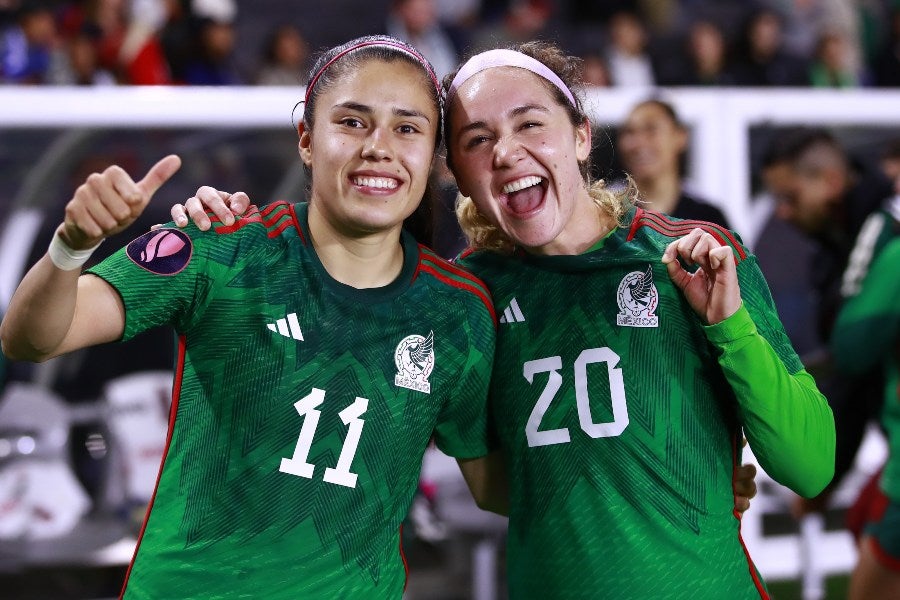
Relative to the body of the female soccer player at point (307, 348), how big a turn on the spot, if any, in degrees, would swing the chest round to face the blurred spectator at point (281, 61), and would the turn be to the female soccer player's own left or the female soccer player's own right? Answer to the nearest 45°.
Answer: approximately 180°

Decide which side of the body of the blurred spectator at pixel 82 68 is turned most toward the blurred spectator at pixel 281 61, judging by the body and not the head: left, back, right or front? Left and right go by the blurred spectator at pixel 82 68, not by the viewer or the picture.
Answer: left

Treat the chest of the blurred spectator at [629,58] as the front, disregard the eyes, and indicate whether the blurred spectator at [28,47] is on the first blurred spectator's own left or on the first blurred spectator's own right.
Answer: on the first blurred spectator's own right

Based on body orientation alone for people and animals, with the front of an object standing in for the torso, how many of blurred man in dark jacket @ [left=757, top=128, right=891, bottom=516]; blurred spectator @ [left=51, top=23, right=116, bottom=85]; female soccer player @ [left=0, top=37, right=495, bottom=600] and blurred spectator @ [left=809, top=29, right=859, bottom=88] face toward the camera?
3

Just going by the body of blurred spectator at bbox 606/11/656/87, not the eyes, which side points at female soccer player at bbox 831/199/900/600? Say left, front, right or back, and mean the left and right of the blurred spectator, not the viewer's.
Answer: front

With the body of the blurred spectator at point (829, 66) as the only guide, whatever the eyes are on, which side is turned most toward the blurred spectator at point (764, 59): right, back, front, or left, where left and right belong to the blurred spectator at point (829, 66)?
right

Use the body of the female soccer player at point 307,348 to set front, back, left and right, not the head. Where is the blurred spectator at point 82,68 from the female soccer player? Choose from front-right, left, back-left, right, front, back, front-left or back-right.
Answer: back

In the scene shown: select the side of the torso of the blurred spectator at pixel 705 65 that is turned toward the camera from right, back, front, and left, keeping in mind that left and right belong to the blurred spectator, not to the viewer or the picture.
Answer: front

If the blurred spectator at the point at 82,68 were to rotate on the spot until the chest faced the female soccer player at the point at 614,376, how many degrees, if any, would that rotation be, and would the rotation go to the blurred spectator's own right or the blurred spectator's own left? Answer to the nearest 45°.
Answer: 0° — they already face them

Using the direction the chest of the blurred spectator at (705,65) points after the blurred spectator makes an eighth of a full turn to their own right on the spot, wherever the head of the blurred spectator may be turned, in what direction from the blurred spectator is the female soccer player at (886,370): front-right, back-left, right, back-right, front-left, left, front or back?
front-left

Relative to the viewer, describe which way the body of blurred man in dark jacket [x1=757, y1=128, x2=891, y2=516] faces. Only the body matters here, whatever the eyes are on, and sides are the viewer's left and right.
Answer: facing to the left of the viewer

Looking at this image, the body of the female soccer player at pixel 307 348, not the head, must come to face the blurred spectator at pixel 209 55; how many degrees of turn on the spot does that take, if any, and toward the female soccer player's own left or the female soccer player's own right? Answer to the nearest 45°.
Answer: approximately 180°

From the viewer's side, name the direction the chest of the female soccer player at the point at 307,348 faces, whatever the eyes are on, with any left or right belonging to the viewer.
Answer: facing the viewer

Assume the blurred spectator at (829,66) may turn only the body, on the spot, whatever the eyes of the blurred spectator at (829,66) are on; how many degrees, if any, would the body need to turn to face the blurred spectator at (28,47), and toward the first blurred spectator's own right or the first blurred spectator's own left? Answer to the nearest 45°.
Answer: approximately 45° to the first blurred spectator's own right

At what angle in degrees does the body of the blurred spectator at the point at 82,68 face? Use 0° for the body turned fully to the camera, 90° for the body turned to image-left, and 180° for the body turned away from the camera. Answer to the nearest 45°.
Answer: approximately 0°
